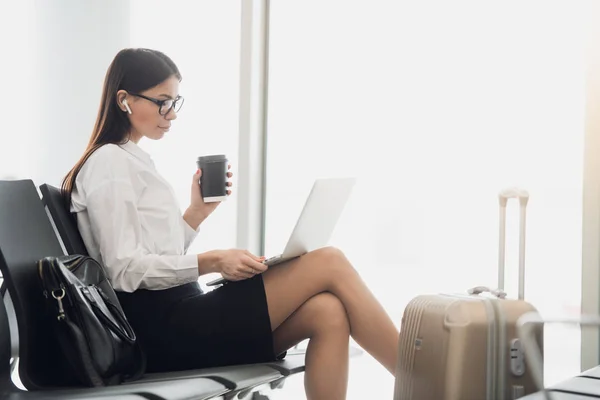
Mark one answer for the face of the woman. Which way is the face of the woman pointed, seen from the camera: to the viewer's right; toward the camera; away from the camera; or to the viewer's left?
to the viewer's right

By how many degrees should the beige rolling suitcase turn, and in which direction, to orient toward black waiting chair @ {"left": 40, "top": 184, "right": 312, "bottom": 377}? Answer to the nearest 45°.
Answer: approximately 45° to its right

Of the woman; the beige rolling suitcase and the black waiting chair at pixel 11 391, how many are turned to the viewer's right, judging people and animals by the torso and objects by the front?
2

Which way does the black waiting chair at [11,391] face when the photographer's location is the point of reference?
facing to the right of the viewer

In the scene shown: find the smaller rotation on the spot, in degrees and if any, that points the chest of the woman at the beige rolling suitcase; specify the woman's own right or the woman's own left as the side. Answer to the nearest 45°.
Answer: approximately 45° to the woman's own right

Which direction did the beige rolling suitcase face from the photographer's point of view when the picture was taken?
facing the viewer and to the left of the viewer

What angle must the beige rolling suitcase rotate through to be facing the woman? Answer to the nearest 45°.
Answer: approximately 45° to its right

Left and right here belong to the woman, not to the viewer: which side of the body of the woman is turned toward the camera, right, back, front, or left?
right
